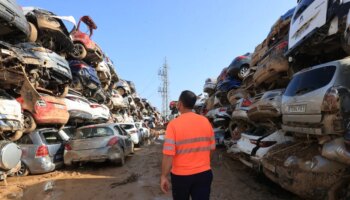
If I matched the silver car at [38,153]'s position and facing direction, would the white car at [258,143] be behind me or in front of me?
behind

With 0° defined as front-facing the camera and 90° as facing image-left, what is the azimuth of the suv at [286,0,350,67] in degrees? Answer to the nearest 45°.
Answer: approximately 225°

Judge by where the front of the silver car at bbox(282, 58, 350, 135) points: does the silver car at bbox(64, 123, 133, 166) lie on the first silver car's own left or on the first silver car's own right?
on the first silver car's own left
